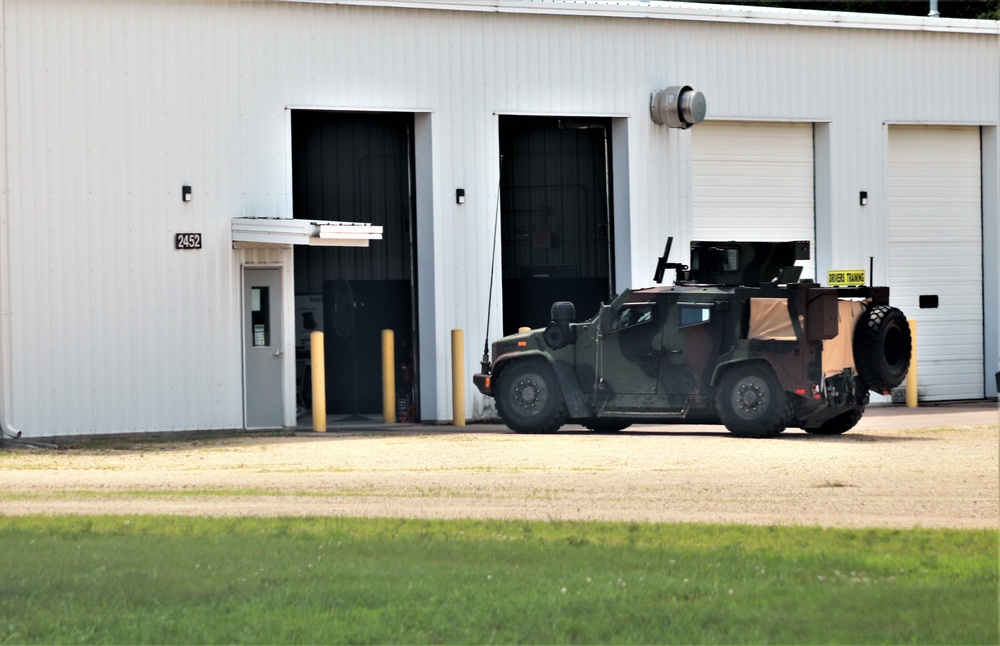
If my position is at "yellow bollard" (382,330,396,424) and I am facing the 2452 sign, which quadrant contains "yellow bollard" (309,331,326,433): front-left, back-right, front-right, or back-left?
front-left

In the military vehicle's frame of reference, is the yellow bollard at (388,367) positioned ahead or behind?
ahead

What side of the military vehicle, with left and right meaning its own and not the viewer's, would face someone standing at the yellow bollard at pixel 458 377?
front

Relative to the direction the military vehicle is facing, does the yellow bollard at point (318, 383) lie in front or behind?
in front

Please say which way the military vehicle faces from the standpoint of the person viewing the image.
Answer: facing away from the viewer and to the left of the viewer

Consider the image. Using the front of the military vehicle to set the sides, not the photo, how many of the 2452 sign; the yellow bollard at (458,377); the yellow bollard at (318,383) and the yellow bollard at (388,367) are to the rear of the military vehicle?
0

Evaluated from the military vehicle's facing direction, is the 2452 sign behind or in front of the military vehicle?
in front
